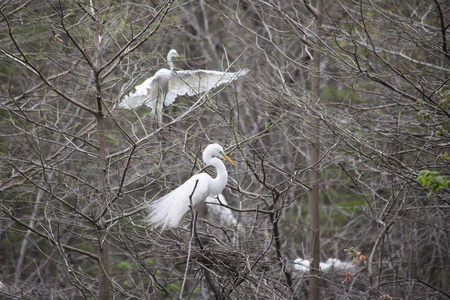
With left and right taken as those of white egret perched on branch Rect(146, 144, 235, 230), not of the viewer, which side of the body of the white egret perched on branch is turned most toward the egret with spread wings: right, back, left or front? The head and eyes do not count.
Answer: left

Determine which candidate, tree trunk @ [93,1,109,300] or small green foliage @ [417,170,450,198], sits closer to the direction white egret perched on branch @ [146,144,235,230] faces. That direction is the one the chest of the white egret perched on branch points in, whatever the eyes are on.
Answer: the small green foliage

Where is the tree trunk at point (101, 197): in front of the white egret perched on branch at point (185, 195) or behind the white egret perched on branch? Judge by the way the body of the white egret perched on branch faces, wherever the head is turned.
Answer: behind

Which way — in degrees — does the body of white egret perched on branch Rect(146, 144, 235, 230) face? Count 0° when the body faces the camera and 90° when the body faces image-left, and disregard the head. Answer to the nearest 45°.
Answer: approximately 270°

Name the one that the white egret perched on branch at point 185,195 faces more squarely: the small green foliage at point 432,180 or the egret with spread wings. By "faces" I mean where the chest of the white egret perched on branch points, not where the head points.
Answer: the small green foliage

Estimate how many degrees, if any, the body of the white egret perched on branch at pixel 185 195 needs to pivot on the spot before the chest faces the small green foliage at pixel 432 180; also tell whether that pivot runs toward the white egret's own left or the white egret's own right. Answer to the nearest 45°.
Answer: approximately 45° to the white egret's own right
